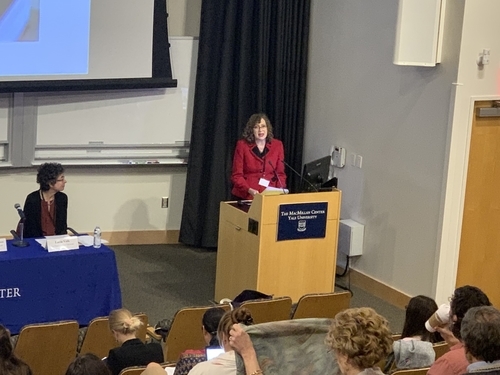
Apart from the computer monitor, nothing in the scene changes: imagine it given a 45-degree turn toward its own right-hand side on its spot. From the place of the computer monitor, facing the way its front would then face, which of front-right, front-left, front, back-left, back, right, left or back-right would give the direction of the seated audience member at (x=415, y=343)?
back

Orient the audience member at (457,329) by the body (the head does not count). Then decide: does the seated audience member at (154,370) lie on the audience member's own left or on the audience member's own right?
on the audience member's own left

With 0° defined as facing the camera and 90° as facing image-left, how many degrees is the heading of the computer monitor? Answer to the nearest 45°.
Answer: approximately 135°

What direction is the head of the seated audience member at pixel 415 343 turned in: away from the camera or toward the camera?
away from the camera

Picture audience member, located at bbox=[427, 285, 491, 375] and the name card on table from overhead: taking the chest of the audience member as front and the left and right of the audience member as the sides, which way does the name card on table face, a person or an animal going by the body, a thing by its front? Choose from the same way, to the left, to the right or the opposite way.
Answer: the opposite way

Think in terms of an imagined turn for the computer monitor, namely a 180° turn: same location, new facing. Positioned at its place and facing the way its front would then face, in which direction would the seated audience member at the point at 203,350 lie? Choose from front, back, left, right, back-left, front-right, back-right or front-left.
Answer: front-right

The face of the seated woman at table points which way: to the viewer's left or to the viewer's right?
to the viewer's right

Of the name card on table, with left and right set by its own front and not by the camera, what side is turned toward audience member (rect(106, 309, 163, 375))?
front

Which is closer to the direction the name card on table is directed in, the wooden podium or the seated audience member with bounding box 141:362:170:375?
the seated audience member

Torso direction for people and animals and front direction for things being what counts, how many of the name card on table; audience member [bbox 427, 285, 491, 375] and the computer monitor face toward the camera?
1

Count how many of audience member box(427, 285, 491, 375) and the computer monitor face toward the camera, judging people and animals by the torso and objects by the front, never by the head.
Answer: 0

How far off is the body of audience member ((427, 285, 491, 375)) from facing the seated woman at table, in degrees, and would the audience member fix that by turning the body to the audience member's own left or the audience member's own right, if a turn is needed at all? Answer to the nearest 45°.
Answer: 0° — they already face them

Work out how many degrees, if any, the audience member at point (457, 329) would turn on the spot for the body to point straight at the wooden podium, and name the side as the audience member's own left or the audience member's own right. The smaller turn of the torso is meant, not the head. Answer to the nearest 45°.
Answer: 0° — they already face it

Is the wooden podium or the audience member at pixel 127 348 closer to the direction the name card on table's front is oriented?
the audience member

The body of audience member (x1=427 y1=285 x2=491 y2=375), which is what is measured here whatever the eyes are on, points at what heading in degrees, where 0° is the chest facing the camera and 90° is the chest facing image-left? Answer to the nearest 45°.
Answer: approximately 135°
